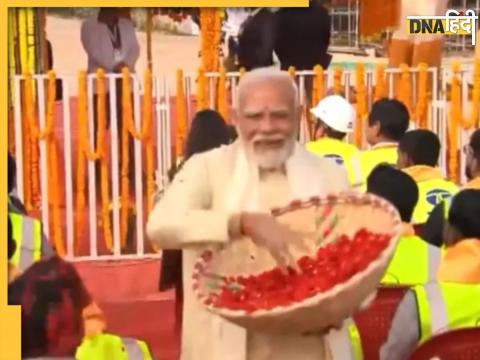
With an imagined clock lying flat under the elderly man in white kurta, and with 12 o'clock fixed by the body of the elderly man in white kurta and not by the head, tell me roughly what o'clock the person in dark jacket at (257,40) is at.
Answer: The person in dark jacket is roughly at 6 o'clock from the elderly man in white kurta.

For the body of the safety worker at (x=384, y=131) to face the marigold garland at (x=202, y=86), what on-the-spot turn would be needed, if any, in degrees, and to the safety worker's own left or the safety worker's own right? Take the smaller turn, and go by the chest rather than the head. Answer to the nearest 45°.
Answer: approximately 45° to the safety worker's own left

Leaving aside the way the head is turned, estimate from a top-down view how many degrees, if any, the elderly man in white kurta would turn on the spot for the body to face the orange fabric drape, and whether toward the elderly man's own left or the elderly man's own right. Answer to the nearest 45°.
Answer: approximately 135° to the elderly man's own left

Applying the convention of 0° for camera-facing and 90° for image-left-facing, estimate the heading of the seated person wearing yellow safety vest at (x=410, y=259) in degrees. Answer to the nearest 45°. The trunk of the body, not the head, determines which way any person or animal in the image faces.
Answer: approximately 135°

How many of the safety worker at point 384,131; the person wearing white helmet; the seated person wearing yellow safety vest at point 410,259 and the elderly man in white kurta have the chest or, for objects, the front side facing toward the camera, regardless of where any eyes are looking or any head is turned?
1

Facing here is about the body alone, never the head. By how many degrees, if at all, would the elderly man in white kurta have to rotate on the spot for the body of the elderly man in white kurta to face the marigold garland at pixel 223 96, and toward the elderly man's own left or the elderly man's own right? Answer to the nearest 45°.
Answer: approximately 180°

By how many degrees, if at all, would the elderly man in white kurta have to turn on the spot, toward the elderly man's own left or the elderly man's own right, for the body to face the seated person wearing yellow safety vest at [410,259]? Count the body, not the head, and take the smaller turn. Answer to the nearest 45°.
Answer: approximately 135° to the elderly man's own left

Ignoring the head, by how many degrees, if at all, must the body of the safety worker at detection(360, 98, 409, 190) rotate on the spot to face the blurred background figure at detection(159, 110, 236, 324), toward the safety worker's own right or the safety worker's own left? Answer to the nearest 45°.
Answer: approximately 90° to the safety worker's own left

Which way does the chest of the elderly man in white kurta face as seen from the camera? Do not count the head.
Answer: toward the camera

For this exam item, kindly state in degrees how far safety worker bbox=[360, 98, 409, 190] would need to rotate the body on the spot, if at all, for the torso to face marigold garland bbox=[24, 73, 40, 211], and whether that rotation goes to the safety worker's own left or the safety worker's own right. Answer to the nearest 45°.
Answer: approximately 45° to the safety worker's own left

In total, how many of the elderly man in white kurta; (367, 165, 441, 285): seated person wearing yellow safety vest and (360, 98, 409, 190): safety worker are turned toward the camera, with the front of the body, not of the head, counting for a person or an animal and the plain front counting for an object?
1

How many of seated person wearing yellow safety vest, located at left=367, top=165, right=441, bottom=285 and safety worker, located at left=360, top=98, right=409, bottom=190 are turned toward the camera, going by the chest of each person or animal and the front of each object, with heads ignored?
0
